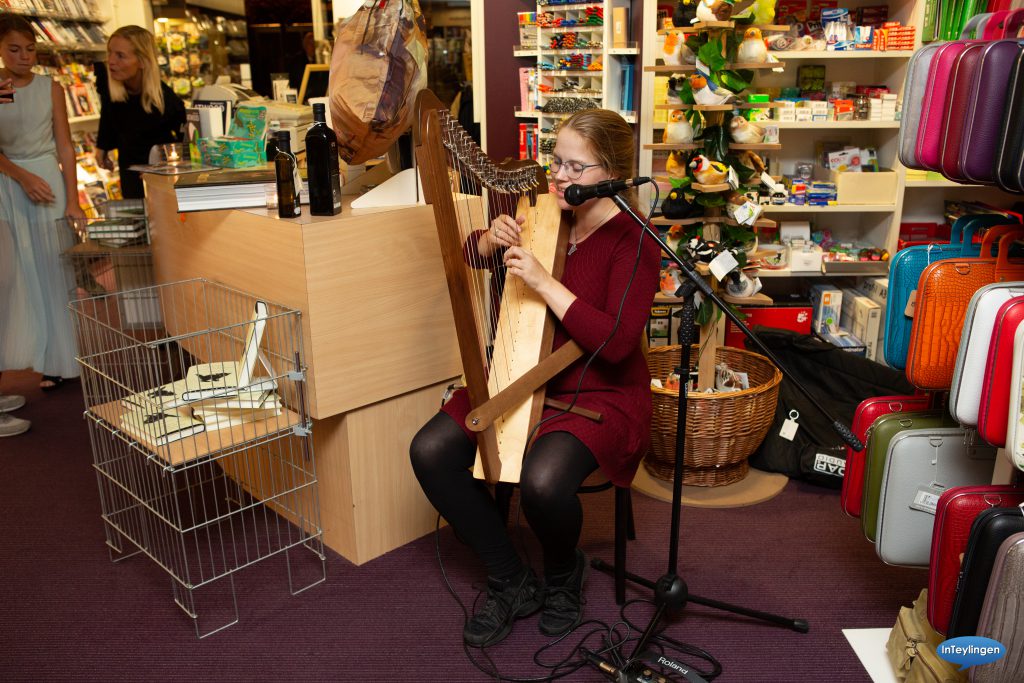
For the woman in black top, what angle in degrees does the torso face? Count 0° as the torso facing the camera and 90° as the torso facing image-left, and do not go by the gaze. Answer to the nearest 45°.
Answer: approximately 45°

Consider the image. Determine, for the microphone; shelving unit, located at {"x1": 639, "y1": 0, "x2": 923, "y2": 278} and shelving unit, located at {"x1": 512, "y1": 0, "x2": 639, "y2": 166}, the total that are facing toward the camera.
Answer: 2

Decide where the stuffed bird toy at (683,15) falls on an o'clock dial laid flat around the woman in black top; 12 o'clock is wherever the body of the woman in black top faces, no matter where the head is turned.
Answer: The stuffed bird toy is roughly at 9 o'clock from the woman in black top.

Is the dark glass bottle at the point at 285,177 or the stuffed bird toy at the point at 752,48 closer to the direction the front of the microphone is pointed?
the dark glass bottle

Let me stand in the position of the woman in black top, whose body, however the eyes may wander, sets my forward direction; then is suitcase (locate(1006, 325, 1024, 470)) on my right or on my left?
on my left

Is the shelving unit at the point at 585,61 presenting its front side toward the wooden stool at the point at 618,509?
yes

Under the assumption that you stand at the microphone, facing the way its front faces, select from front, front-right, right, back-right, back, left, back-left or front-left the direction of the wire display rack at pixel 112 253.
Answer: front-right

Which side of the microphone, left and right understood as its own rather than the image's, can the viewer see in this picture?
left

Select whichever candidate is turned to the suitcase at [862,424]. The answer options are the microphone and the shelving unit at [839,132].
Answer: the shelving unit

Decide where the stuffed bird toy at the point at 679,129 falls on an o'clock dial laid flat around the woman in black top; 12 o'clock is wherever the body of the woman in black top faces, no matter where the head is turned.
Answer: The stuffed bird toy is roughly at 9 o'clock from the woman in black top.

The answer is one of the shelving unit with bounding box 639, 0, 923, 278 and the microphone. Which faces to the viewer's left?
the microphone

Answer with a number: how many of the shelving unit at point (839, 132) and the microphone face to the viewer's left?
1

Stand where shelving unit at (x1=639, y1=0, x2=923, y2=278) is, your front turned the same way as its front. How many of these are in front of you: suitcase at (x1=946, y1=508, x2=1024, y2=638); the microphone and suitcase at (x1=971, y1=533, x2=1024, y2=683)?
3
